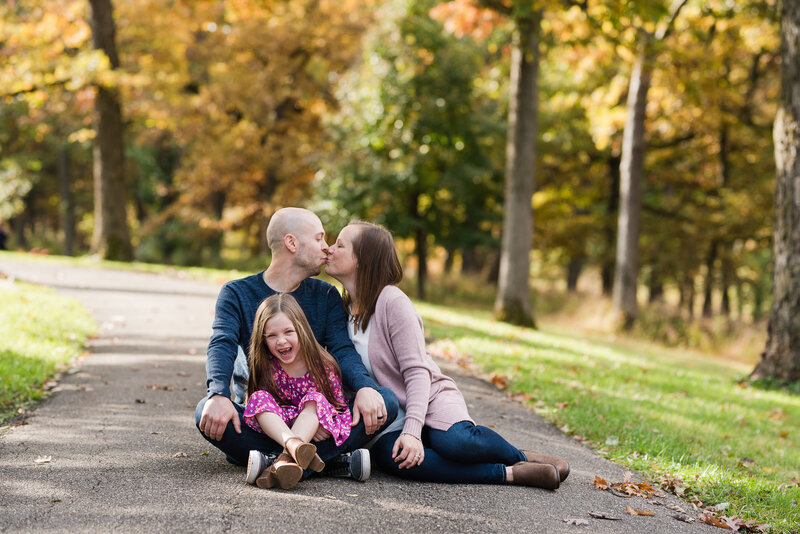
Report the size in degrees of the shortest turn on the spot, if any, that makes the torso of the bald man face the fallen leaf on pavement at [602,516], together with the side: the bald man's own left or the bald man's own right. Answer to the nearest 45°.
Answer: approximately 90° to the bald man's own left

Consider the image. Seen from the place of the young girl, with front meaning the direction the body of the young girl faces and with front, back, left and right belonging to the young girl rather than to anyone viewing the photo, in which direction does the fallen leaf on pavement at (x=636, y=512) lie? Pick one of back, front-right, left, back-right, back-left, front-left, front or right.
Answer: left

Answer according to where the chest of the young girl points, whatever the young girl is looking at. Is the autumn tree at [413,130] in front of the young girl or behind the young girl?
behind

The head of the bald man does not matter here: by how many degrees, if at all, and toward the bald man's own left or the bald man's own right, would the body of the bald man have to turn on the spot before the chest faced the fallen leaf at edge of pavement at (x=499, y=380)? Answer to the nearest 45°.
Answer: approximately 135° to the bald man's own left

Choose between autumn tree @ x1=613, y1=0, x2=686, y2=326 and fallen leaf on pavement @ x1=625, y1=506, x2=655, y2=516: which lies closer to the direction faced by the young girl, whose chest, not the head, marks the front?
the fallen leaf on pavement

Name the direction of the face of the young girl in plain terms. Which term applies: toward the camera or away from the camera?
toward the camera

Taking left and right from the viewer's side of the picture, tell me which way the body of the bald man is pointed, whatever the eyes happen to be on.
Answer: facing the viewer

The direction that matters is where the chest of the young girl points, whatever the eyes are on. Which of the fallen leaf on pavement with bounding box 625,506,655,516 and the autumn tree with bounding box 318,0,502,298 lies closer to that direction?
the fallen leaf on pavement

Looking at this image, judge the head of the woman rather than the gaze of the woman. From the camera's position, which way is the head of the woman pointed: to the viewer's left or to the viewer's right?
to the viewer's left

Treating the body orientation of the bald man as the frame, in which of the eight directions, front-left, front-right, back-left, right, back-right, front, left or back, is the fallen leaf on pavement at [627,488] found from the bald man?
left

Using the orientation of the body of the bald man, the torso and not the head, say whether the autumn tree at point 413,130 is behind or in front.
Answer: behind
